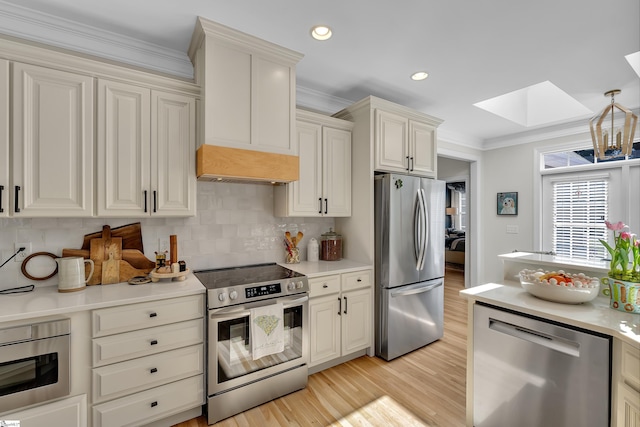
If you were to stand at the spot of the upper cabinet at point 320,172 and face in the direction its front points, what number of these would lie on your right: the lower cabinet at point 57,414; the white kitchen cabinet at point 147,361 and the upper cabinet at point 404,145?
2

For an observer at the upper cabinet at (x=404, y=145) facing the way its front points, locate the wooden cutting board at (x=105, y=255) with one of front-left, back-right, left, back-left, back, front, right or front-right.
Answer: right

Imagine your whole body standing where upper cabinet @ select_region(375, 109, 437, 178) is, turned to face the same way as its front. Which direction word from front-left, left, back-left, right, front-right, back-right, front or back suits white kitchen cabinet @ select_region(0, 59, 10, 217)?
right

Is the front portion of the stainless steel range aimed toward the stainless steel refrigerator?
no

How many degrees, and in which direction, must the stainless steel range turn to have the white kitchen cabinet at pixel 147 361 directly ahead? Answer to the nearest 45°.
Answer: approximately 135° to its right

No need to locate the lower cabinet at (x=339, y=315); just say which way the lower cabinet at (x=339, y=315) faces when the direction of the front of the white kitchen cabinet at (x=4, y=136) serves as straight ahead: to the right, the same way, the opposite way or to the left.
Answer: the same way

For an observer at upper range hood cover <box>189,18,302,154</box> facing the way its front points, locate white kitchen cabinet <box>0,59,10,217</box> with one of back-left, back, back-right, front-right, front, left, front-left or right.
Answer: back-right

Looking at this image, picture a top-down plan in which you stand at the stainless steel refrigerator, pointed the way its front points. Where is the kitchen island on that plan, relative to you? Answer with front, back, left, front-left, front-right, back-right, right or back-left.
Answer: front

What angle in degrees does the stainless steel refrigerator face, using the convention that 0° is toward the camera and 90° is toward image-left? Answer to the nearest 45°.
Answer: approximately 315°

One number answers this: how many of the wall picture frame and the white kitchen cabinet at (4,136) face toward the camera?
2

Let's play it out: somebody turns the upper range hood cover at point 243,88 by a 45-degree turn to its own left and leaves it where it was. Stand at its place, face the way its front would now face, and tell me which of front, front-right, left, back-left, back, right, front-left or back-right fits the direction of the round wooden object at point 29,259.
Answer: back

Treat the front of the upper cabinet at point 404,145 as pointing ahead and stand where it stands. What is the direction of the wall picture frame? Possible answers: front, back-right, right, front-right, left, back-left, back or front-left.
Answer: left

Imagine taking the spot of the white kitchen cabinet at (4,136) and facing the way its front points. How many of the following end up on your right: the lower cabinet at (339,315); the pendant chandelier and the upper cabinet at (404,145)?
0

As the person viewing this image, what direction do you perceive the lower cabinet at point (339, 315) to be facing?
facing the viewer and to the right of the viewer

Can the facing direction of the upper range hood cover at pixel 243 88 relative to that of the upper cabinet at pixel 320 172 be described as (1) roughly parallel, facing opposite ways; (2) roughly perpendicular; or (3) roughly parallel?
roughly parallel

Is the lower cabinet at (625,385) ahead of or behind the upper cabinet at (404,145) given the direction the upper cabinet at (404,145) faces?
ahead

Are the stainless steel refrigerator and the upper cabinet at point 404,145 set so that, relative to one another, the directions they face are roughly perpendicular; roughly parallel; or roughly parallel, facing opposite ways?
roughly parallel

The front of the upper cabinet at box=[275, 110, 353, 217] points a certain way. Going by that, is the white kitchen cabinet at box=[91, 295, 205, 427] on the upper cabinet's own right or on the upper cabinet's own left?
on the upper cabinet's own right
